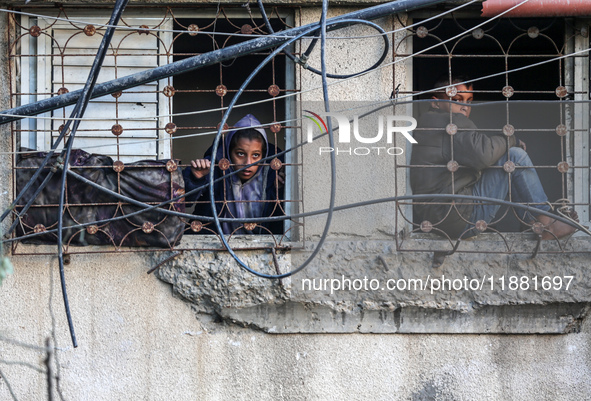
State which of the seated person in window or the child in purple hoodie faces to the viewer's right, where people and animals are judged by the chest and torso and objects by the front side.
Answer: the seated person in window

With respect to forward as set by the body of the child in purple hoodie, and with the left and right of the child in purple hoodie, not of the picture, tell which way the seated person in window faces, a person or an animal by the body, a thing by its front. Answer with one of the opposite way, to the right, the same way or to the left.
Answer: to the left

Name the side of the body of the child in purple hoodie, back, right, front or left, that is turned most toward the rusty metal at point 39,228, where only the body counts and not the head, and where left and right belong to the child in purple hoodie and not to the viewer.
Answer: right

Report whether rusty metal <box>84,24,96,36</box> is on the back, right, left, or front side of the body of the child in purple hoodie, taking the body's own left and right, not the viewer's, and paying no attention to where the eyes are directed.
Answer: right

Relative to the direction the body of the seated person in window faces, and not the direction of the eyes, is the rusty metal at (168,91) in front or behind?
behind

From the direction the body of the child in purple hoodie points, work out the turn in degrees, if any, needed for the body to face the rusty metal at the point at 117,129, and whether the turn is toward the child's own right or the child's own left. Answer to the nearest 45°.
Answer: approximately 45° to the child's own right

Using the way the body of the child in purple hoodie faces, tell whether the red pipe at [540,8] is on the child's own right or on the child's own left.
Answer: on the child's own left

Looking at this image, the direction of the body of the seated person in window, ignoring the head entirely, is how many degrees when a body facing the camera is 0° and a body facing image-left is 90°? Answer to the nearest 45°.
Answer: approximately 270°

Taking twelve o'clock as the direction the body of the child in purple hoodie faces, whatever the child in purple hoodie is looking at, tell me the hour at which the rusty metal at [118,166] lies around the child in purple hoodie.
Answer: The rusty metal is roughly at 2 o'clock from the child in purple hoodie.

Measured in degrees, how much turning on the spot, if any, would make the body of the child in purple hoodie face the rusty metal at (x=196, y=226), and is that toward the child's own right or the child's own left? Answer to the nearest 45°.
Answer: approximately 45° to the child's own right

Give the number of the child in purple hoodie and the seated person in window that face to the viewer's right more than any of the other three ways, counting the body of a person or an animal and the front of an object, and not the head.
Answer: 1

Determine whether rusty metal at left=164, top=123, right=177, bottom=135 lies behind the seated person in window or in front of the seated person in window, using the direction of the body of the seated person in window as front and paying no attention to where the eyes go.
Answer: behind

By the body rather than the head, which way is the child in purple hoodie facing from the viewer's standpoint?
toward the camera
